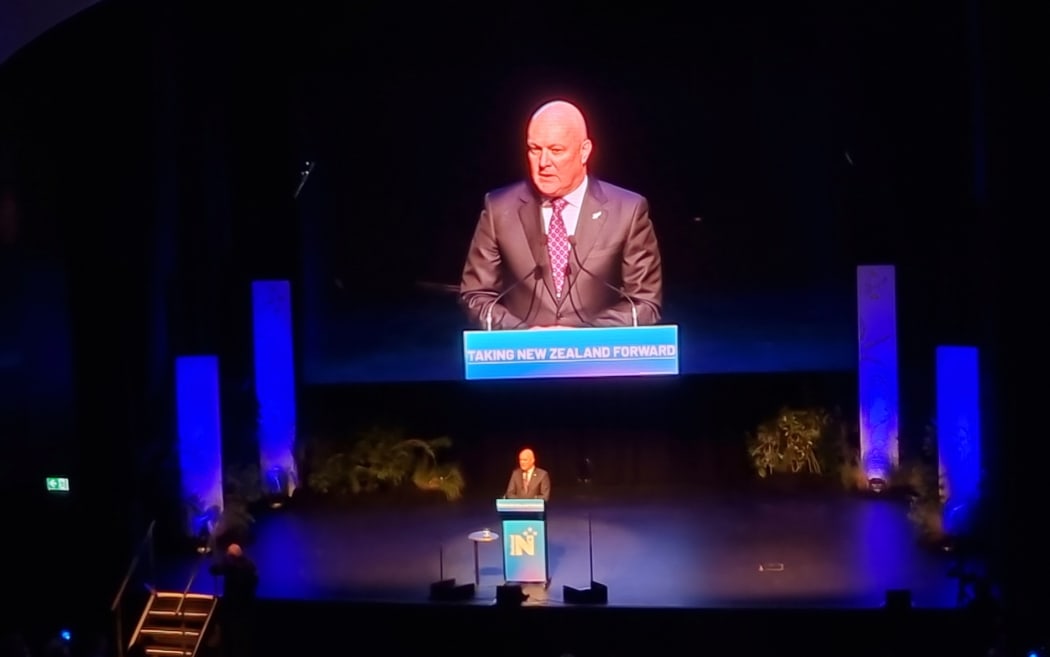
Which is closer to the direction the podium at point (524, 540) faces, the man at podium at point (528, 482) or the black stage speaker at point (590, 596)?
the black stage speaker

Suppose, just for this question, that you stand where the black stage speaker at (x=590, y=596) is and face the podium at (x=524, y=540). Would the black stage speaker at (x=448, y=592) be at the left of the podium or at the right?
left

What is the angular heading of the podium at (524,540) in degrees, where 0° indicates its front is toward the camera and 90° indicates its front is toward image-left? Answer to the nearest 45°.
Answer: approximately 0°

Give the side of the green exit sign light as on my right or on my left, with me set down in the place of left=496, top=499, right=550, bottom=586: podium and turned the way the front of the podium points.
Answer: on my right

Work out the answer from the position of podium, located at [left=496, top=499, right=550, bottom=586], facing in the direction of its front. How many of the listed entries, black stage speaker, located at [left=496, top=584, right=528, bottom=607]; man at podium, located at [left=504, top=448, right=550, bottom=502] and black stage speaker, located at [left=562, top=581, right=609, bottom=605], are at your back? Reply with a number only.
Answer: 1

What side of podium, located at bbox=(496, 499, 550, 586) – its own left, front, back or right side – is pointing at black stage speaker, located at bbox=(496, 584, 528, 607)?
front

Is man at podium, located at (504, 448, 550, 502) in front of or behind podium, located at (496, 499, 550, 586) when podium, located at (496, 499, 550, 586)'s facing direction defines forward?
behind
